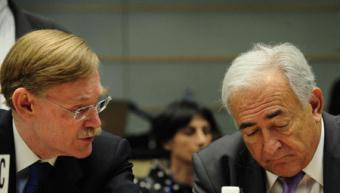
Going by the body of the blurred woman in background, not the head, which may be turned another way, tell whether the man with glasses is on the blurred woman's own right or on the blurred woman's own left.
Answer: on the blurred woman's own right

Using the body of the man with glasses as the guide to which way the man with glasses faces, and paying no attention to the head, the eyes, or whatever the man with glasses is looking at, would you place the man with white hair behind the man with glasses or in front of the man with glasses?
in front

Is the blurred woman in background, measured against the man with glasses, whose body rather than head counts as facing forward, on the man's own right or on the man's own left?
on the man's own left

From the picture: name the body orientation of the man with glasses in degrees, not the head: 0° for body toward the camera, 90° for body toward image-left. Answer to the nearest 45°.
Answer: approximately 315°

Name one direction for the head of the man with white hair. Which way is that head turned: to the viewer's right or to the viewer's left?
to the viewer's left

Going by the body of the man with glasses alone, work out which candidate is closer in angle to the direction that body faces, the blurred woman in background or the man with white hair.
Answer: the man with white hair
